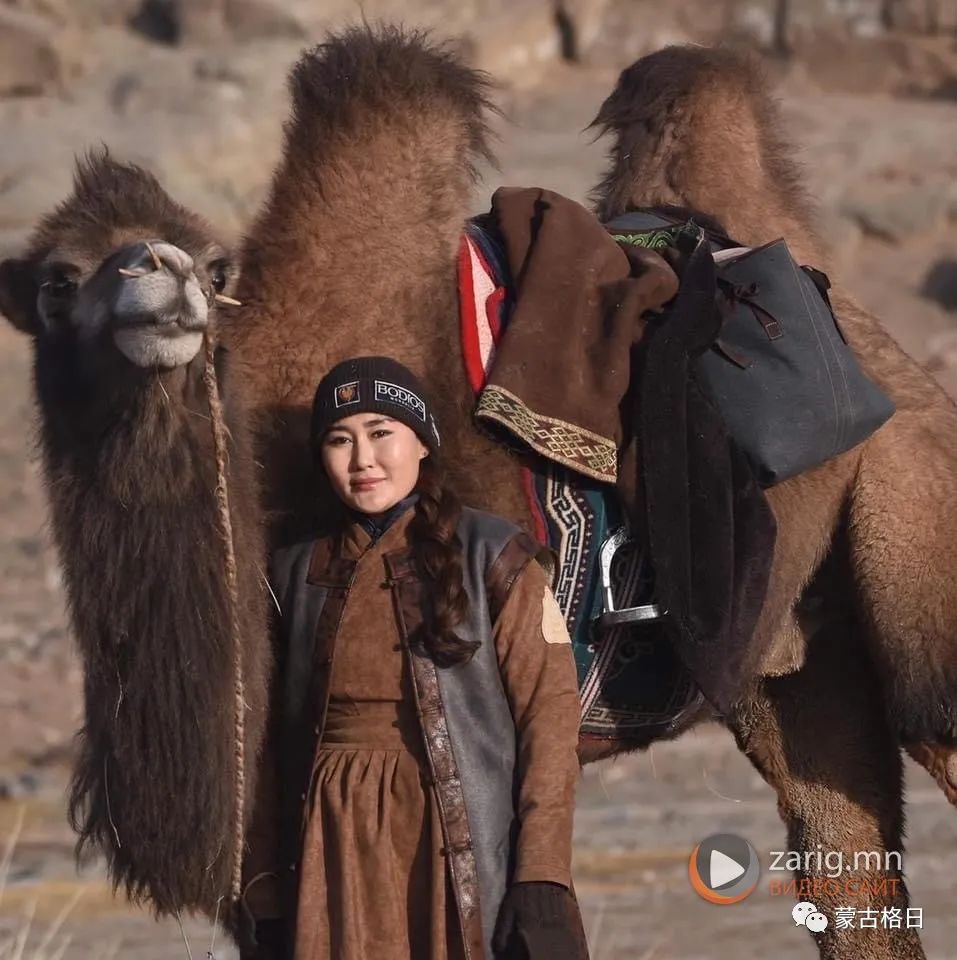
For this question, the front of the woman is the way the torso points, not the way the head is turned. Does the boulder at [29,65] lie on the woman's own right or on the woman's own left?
on the woman's own right

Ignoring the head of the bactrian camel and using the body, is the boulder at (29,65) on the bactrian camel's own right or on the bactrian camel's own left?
on the bactrian camel's own right

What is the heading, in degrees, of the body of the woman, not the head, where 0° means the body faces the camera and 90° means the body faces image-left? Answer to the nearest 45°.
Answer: approximately 45°
